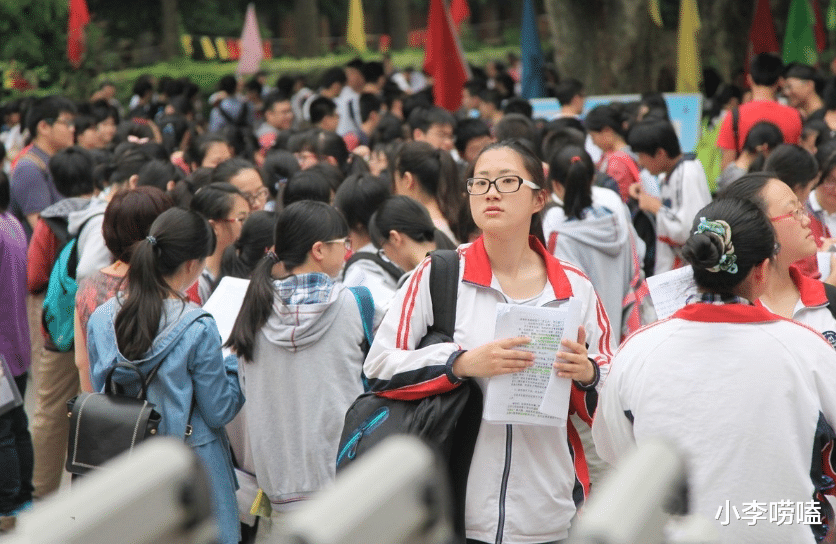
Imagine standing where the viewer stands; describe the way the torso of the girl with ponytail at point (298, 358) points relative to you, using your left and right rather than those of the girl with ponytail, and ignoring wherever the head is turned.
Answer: facing away from the viewer and to the right of the viewer

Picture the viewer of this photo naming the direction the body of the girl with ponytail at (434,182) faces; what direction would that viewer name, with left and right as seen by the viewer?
facing to the left of the viewer

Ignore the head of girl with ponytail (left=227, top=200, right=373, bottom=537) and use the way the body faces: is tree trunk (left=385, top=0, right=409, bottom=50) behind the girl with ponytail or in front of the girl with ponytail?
in front

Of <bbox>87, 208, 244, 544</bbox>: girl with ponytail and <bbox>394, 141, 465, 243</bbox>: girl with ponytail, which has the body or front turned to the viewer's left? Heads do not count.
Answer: <bbox>394, 141, 465, 243</bbox>: girl with ponytail

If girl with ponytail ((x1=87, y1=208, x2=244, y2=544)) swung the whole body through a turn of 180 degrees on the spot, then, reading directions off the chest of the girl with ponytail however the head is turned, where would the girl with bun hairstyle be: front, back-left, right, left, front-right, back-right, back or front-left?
left

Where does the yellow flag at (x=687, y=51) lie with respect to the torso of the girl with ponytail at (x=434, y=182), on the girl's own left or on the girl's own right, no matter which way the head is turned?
on the girl's own right

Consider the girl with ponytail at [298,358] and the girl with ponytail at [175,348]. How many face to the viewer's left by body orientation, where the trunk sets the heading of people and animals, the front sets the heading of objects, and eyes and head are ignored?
0

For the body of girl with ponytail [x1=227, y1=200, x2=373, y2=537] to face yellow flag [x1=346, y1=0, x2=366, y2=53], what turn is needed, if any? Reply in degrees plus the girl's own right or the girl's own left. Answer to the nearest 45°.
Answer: approximately 45° to the girl's own left

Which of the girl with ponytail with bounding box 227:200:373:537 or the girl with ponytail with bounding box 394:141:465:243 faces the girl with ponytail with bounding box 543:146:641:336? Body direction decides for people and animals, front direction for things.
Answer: the girl with ponytail with bounding box 227:200:373:537

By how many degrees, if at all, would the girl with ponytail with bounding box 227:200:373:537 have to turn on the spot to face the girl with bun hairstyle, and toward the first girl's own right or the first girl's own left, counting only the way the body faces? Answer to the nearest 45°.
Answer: approximately 90° to the first girl's own right

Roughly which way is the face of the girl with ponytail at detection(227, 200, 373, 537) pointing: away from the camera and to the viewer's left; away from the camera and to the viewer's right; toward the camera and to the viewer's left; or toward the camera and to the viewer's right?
away from the camera and to the viewer's right

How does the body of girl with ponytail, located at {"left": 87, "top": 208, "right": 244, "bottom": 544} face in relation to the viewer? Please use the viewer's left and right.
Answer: facing away from the viewer and to the right of the viewer

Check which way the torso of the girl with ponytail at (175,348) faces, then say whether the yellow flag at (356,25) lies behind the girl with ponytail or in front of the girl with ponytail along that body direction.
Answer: in front
